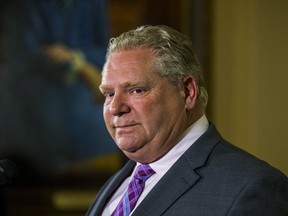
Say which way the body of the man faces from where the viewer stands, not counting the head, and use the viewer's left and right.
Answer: facing the viewer and to the left of the viewer

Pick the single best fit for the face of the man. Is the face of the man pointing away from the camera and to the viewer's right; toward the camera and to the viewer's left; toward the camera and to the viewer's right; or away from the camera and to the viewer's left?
toward the camera and to the viewer's left
